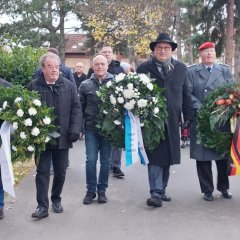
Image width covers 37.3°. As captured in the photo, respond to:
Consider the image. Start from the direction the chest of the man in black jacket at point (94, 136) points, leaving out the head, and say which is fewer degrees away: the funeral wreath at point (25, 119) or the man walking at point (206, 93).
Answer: the funeral wreath

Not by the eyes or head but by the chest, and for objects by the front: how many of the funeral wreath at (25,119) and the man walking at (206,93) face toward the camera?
2

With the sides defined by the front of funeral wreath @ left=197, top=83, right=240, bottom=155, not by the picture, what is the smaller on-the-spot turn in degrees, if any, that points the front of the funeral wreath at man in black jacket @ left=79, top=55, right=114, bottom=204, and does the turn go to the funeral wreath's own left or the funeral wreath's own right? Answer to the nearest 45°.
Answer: approximately 90° to the funeral wreath's own right

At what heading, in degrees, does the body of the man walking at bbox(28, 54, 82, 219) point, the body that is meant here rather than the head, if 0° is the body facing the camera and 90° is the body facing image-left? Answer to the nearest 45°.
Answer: approximately 0°

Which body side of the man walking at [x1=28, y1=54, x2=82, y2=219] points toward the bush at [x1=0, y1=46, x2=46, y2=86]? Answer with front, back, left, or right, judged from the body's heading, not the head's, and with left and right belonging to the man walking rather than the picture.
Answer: back

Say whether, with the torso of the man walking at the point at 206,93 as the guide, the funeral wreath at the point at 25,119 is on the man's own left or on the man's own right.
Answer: on the man's own right

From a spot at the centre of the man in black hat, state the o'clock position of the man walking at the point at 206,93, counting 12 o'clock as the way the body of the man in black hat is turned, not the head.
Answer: The man walking is roughly at 8 o'clock from the man in black hat.

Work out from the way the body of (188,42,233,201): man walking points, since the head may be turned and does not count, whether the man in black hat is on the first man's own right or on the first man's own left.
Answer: on the first man's own right

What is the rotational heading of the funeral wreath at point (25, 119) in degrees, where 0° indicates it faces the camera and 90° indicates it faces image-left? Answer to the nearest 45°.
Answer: approximately 0°
